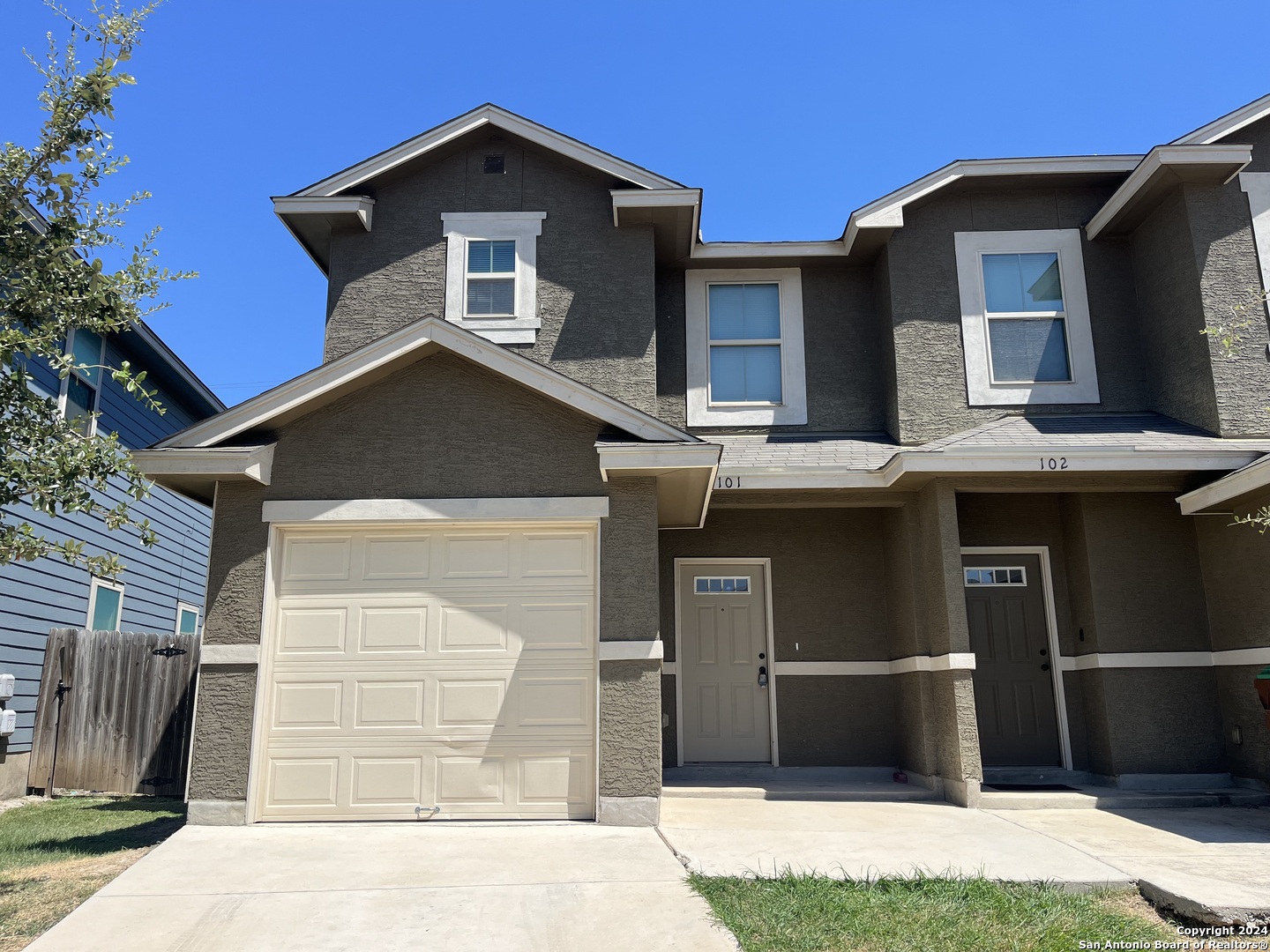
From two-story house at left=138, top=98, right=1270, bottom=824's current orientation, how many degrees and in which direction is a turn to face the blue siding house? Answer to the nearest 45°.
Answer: approximately 90° to its right

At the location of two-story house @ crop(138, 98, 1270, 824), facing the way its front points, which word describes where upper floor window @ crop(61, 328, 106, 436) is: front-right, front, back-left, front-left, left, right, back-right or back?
right

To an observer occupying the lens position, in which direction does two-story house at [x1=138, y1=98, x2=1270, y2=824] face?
facing the viewer

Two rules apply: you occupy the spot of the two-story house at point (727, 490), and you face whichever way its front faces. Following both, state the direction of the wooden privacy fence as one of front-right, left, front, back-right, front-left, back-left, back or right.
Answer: right

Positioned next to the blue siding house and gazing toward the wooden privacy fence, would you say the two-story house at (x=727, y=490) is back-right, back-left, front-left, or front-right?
front-left
